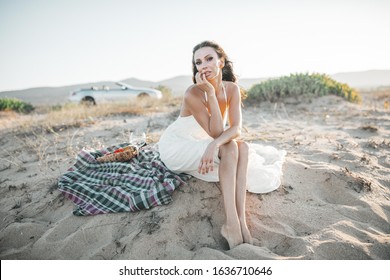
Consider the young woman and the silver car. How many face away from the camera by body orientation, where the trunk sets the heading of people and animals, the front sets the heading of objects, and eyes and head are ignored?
0

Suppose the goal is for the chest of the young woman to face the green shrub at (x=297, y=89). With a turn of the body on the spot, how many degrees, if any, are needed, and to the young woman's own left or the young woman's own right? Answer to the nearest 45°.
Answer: approximately 90° to the young woman's own left

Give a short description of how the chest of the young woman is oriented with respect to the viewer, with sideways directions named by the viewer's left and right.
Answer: facing the viewer and to the right of the viewer

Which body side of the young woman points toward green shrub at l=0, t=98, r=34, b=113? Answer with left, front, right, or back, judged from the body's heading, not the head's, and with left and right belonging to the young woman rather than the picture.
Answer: back
